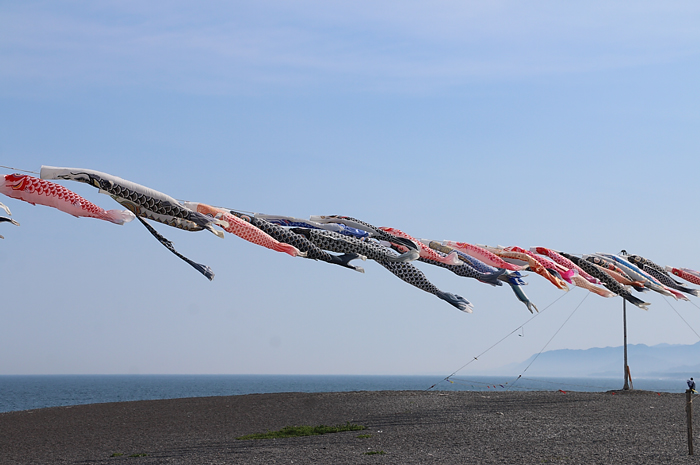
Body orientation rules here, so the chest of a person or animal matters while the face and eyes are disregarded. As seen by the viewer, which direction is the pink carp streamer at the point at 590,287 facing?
to the viewer's left

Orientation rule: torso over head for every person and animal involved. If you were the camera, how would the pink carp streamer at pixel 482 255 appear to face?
facing to the left of the viewer

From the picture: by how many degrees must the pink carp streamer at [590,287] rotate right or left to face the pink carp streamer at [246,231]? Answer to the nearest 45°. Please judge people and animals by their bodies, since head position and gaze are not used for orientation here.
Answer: approximately 45° to its left

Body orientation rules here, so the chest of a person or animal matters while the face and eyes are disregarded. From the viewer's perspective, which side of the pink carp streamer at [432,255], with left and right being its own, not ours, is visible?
left

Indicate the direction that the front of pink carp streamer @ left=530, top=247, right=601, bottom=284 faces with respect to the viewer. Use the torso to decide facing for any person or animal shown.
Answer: facing to the left of the viewer

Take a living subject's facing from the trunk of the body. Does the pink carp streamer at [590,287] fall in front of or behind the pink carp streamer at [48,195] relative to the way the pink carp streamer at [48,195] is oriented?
behind

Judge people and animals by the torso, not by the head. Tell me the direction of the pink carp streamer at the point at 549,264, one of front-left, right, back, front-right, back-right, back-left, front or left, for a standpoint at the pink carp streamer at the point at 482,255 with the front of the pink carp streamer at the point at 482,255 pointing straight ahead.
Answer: back-right

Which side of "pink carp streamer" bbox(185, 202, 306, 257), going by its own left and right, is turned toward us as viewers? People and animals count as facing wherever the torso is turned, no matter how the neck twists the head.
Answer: left

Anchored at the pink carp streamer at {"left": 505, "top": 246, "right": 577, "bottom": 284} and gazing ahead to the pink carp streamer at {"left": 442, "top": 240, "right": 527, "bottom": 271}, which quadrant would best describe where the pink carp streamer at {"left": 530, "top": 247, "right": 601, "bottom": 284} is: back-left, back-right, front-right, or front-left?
back-right

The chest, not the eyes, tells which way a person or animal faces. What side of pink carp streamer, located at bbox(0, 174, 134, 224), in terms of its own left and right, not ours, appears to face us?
left
